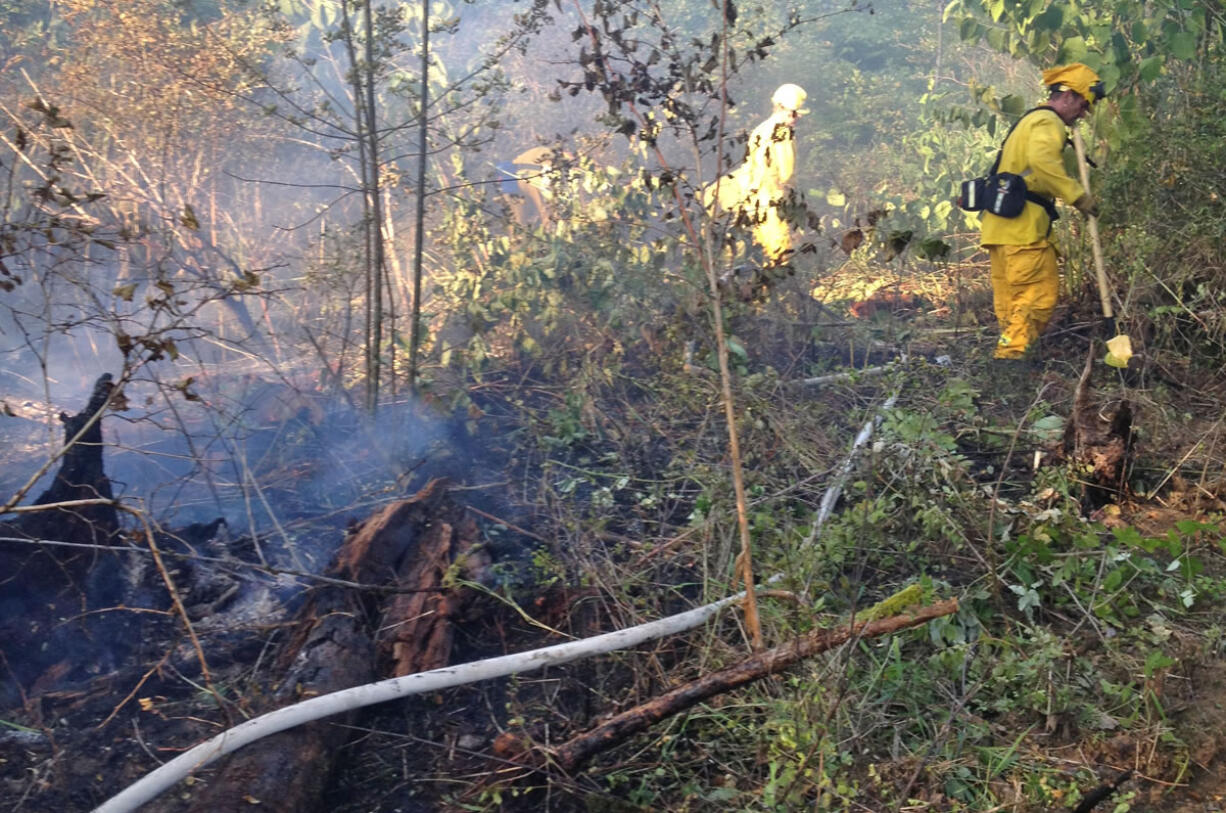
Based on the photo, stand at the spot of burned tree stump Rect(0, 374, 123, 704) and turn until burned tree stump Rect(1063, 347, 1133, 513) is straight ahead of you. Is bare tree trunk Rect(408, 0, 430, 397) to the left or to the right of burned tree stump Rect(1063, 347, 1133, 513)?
left

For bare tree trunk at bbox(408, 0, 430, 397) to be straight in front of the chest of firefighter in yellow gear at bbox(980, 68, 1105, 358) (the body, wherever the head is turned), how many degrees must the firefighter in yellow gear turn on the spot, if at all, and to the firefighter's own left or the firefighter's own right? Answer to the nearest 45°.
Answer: approximately 135° to the firefighter's own right

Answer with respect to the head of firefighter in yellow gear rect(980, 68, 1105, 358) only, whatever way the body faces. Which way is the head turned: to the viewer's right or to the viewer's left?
to the viewer's right

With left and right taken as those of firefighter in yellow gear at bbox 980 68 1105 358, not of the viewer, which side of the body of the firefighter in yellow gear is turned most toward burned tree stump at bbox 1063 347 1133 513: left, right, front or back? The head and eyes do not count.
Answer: right

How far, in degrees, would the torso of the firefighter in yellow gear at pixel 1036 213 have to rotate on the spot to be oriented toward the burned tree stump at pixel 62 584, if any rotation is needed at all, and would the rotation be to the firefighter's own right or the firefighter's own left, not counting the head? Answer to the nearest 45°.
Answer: approximately 135° to the firefighter's own right

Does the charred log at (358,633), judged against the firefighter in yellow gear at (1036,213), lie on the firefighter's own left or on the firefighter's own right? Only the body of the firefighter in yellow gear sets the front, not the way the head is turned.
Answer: on the firefighter's own right

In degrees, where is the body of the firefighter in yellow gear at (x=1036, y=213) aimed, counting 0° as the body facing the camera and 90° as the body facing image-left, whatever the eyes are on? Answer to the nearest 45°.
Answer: approximately 270°
